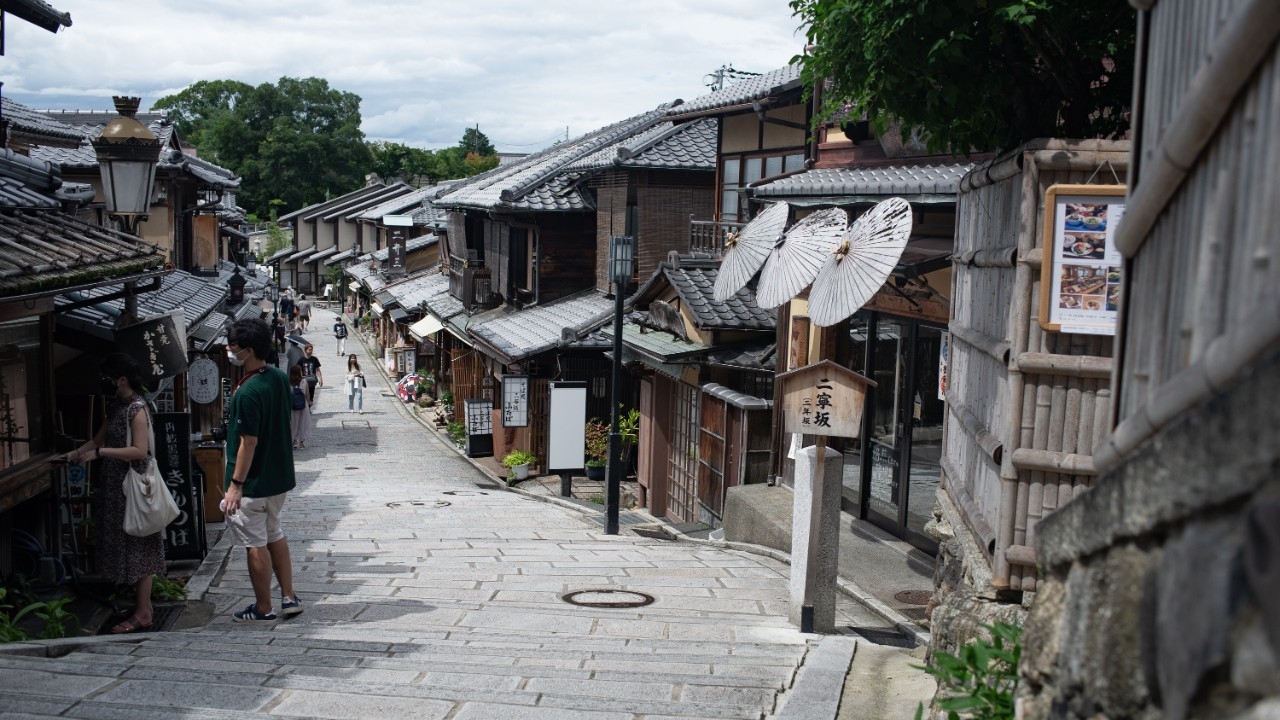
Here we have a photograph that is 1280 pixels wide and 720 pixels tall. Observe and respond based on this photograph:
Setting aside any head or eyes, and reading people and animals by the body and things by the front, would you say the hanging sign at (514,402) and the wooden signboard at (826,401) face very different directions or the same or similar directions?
same or similar directions

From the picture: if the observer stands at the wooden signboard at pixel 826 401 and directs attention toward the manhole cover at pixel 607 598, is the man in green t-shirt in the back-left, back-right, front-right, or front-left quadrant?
front-left

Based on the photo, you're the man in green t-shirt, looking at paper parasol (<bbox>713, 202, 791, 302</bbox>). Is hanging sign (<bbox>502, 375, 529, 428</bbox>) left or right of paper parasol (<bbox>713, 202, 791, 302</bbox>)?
left

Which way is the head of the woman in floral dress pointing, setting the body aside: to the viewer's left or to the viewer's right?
to the viewer's left

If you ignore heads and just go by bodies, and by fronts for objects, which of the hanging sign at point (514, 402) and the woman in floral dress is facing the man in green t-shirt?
the hanging sign

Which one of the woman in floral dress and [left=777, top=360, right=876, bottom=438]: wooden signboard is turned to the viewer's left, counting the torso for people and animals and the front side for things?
the woman in floral dress

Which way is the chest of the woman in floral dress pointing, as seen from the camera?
to the viewer's left

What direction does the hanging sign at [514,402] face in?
toward the camera

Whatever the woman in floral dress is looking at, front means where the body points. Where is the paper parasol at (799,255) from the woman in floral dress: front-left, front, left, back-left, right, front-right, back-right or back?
back

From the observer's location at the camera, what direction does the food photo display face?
facing the viewer

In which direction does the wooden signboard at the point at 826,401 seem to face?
toward the camera

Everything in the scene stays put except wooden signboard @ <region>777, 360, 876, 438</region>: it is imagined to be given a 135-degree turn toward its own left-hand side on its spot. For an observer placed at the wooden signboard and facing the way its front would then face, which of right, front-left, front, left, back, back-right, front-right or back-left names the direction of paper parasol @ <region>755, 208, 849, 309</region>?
front-left

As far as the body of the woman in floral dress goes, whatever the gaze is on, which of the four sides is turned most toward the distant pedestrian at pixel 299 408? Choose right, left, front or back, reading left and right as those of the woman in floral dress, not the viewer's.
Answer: right

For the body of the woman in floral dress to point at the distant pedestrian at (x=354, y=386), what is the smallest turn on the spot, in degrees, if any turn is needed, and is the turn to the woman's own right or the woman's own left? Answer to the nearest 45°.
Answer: approximately 90° to the woman's own right
